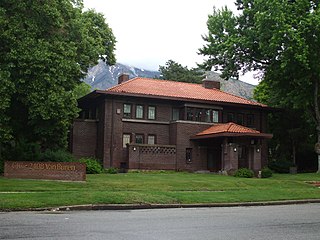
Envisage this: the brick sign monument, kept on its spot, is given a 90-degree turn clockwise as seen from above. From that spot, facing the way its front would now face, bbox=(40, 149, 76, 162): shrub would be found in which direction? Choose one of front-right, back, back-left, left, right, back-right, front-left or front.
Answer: right

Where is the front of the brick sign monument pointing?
toward the camera

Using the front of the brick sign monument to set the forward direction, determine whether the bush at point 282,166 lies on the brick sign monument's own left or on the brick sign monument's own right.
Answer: on the brick sign monument's own left

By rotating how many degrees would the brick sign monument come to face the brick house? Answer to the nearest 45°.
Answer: approximately 135° to its left

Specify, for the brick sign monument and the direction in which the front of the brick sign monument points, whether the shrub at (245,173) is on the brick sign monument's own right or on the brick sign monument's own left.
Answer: on the brick sign monument's own left

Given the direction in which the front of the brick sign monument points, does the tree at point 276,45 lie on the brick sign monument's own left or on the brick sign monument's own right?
on the brick sign monument's own left
